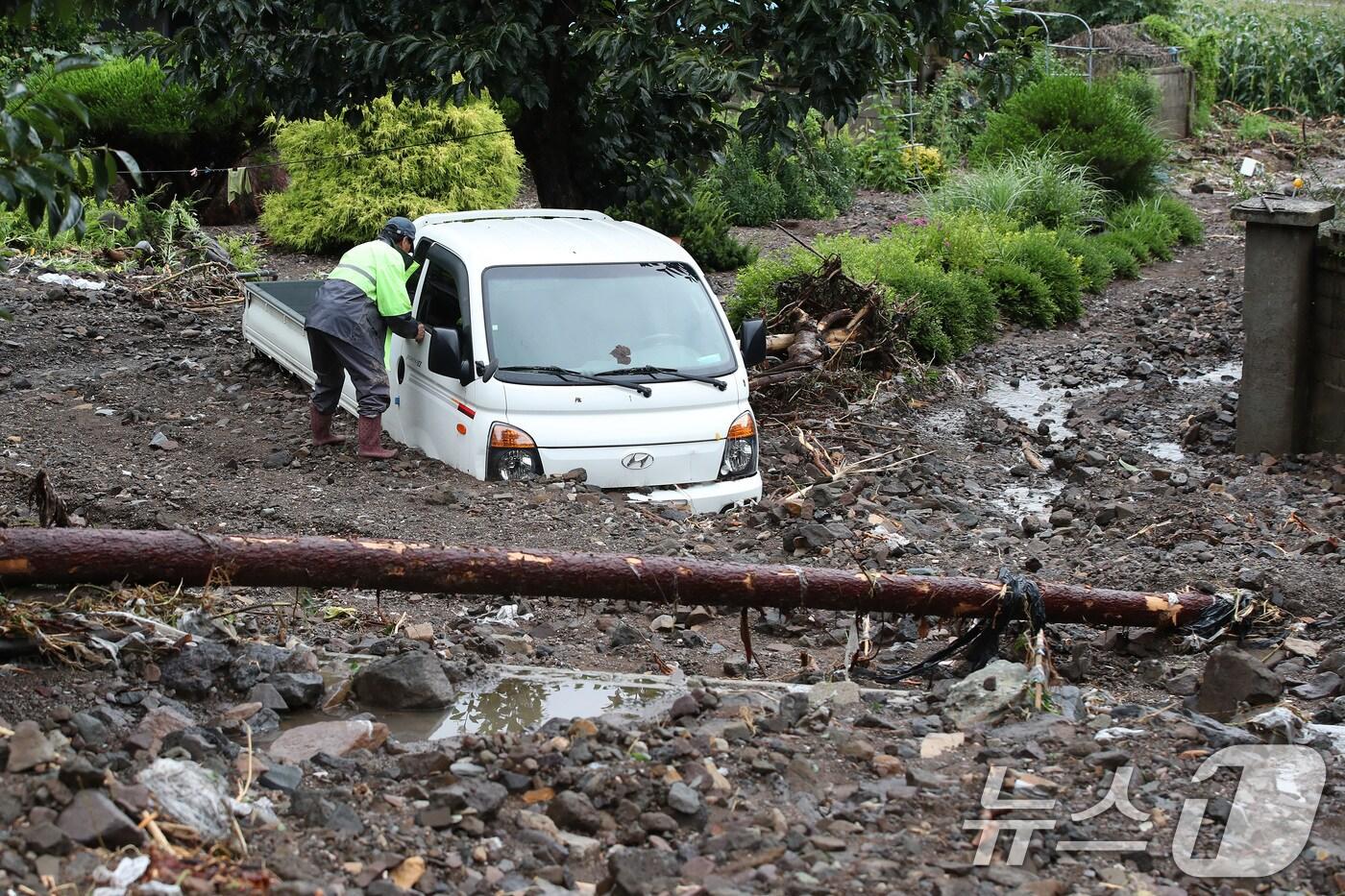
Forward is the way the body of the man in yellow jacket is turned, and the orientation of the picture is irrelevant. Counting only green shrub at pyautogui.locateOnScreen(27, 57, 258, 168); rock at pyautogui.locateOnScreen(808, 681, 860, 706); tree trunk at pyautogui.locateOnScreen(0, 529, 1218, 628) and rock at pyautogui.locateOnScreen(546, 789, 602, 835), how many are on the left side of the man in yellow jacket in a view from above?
1

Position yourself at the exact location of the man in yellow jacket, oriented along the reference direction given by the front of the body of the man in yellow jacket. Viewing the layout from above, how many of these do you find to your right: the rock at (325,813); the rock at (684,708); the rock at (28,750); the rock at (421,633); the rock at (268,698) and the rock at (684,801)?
6

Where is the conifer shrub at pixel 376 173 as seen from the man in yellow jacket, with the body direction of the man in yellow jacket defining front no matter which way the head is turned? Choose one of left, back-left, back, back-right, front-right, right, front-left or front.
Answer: left

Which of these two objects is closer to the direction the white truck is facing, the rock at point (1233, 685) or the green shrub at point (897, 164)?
the rock

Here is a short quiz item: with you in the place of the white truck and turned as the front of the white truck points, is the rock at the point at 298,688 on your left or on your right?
on your right

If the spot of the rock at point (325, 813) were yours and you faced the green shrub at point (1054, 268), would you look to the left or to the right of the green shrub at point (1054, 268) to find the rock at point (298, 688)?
left

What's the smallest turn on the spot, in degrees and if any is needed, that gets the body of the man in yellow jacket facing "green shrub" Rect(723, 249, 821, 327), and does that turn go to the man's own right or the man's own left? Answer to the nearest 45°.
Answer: approximately 45° to the man's own left

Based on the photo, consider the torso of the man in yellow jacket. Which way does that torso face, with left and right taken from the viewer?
facing to the right of the viewer

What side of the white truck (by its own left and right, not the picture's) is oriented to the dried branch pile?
left

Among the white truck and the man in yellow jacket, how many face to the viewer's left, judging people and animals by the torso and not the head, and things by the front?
0

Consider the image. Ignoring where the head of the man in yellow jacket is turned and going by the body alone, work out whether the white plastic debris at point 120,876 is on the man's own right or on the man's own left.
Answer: on the man's own right

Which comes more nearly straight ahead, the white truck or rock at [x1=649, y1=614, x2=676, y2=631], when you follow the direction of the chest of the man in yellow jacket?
the white truck

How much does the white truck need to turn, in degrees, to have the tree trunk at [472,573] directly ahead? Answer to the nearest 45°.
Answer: approximately 45° to its right

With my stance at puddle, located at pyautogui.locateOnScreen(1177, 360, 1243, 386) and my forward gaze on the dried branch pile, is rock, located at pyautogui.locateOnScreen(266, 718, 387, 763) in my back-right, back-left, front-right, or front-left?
front-left

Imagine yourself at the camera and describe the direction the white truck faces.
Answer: facing the viewer and to the right of the viewer

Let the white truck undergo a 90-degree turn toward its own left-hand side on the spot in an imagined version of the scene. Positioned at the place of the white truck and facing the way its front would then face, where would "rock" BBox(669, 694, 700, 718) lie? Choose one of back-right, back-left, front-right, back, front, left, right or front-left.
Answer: back-right

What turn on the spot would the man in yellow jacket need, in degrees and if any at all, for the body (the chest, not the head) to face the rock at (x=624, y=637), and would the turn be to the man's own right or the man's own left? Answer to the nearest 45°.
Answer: approximately 90° to the man's own right

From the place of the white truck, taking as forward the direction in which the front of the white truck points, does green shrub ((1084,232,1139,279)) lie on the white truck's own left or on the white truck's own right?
on the white truck's own left

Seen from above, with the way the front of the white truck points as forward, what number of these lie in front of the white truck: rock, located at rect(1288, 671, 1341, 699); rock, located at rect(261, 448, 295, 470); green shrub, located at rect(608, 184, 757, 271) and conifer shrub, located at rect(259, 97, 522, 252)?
1

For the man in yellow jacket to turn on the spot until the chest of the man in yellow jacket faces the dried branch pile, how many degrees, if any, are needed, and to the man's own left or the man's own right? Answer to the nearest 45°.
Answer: approximately 45° to the man's own left
